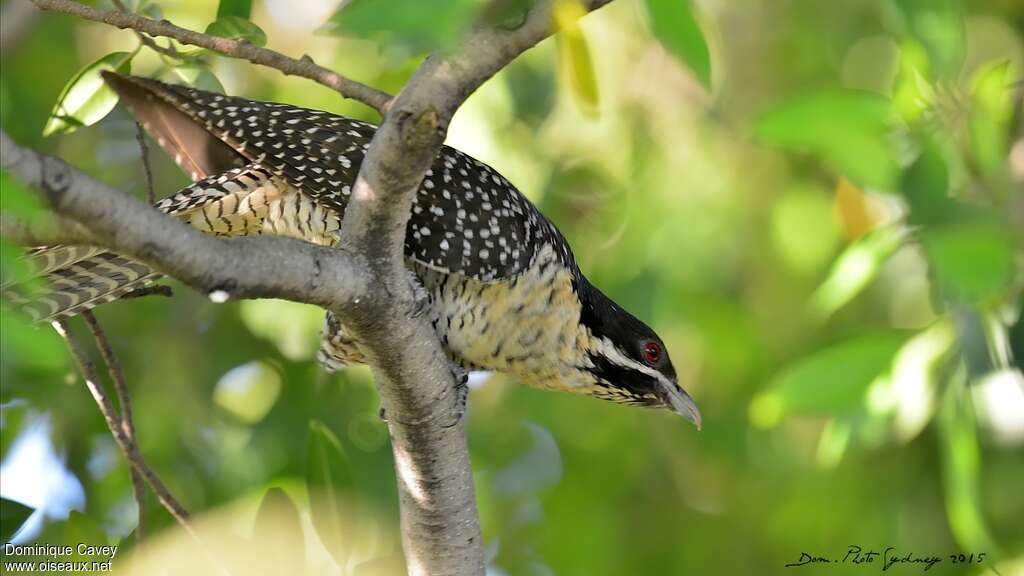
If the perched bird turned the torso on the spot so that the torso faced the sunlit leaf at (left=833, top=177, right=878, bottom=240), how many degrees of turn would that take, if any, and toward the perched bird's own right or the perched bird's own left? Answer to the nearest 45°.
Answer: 0° — it already faces it

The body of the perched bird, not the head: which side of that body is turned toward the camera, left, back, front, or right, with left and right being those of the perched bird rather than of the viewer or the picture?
right
